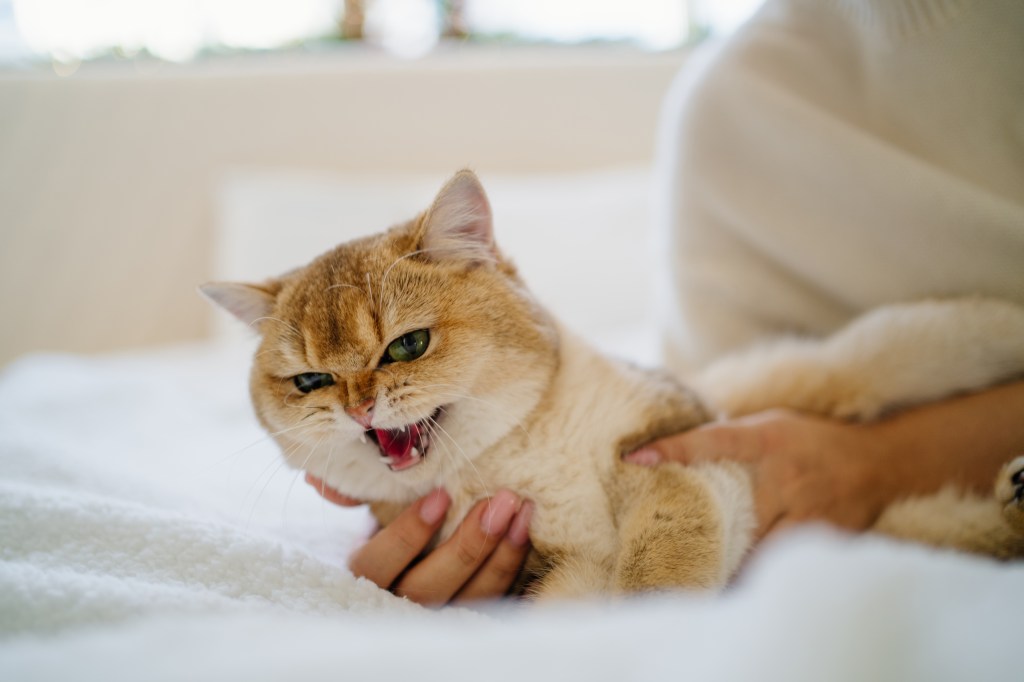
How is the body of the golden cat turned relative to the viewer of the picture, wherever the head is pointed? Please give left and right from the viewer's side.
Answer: facing the viewer and to the left of the viewer

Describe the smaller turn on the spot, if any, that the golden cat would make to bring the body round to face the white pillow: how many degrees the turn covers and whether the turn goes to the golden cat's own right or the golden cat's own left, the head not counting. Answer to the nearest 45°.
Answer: approximately 135° to the golden cat's own right
